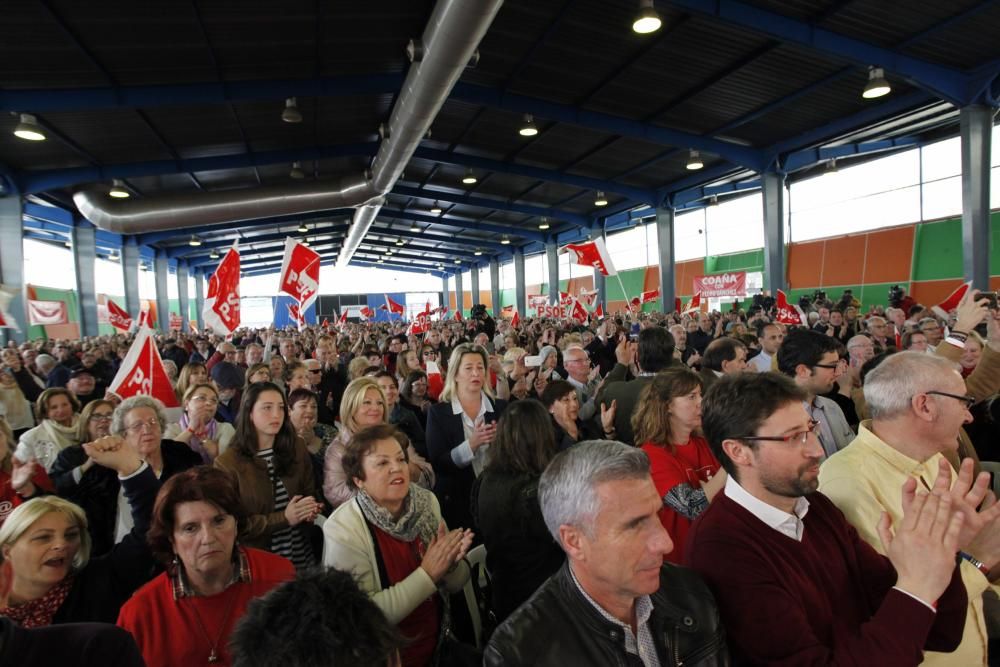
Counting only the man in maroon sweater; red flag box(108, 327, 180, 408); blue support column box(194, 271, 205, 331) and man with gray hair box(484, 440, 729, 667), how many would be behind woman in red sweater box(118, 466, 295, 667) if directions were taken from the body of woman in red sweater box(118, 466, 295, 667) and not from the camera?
2

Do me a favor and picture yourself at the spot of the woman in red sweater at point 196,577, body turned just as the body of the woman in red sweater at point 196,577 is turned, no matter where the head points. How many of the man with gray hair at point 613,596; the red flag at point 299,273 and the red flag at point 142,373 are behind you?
2

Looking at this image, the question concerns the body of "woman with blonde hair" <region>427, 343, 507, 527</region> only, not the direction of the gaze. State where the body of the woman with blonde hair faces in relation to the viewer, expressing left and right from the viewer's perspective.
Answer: facing the viewer and to the right of the viewer

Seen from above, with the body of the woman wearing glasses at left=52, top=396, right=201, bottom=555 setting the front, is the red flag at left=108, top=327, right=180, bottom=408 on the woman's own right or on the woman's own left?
on the woman's own left

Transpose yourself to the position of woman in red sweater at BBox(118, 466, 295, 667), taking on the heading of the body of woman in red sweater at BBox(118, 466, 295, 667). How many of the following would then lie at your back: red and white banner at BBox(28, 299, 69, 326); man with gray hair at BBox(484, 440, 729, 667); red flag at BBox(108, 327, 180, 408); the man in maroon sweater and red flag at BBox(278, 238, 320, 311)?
3

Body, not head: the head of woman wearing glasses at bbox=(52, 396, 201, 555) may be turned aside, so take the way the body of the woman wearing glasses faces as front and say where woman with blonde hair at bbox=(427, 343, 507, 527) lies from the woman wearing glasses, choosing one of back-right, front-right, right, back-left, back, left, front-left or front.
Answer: front-left

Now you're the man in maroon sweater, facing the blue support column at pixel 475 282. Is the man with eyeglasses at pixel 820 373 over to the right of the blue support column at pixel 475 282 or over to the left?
right

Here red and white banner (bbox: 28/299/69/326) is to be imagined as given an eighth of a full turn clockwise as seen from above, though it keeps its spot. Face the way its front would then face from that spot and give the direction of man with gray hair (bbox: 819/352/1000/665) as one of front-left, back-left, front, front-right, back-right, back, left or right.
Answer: front-left

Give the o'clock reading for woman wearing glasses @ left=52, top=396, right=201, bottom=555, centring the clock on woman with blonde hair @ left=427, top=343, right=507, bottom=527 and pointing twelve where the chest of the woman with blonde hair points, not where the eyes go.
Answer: The woman wearing glasses is roughly at 4 o'clock from the woman with blonde hair.

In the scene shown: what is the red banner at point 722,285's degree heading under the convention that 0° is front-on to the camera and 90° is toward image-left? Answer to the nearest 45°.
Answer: approximately 0°

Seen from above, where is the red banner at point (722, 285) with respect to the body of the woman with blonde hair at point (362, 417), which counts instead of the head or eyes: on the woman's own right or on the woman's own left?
on the woman's own left

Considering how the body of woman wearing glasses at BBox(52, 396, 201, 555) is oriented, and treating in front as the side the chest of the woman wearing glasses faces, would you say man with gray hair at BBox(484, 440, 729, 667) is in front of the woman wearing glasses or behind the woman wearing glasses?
in front

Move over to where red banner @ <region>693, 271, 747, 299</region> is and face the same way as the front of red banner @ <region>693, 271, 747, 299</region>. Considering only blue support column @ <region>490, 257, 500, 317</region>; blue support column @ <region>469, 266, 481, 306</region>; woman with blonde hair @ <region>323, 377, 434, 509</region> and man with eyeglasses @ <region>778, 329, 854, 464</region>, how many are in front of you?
2
